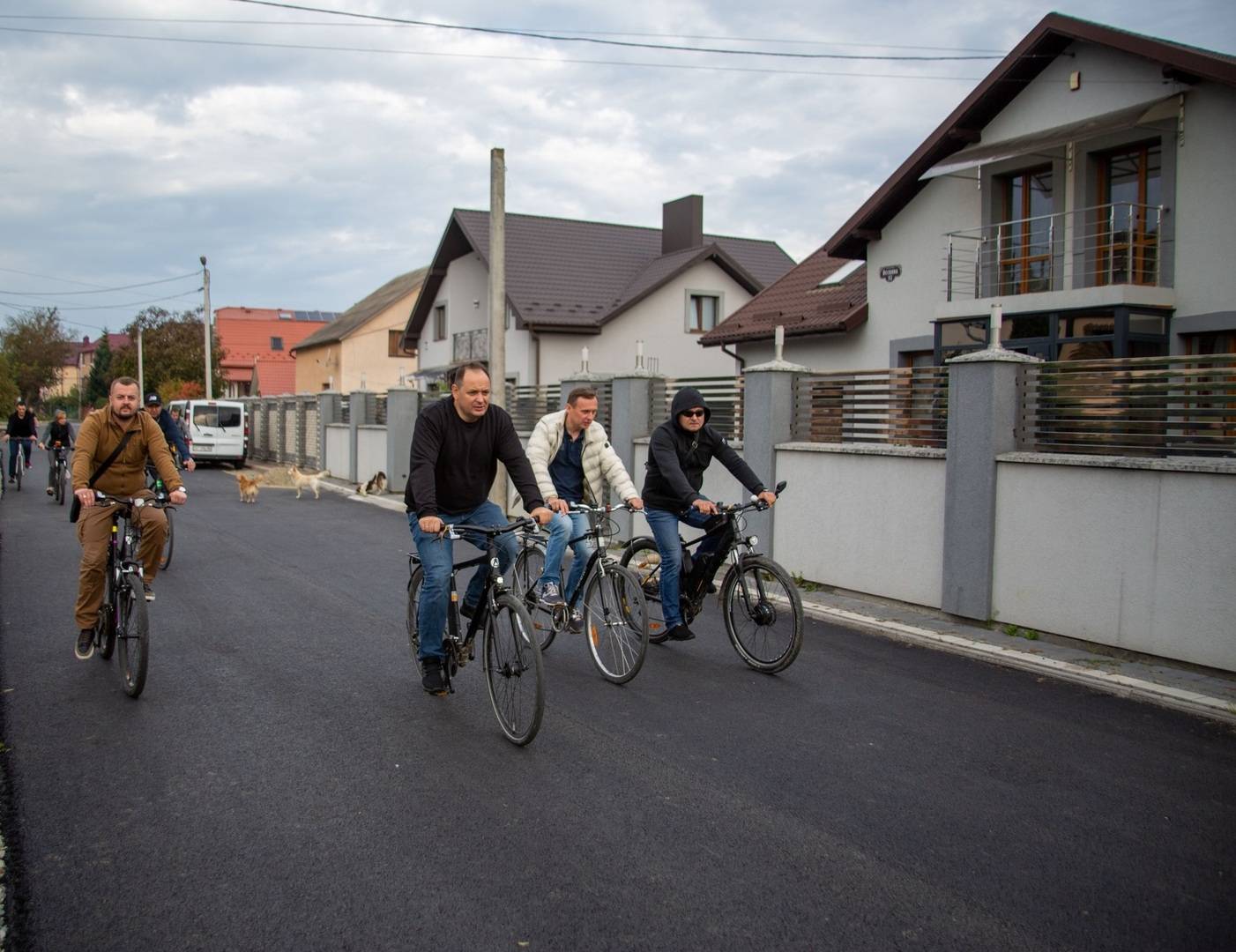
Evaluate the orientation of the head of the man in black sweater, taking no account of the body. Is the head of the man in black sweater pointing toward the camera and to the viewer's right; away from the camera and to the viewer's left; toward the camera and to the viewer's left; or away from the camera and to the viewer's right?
toward the camera and to the viewer's right

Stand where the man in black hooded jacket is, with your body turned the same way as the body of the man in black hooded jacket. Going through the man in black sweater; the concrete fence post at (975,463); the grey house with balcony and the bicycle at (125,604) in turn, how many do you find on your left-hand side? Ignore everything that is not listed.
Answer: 2

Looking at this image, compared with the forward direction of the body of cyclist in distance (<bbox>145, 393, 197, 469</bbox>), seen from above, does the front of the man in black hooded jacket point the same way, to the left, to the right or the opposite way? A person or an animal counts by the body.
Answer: the same way

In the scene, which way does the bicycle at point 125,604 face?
toward the camera

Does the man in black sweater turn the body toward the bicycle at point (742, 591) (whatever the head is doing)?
no

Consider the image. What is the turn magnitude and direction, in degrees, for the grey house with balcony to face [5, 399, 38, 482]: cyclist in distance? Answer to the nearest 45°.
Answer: approximately 45° to its right

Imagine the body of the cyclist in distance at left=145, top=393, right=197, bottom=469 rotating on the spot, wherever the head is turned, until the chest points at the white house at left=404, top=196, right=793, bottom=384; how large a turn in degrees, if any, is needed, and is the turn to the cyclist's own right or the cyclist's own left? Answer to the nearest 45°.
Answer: approximately 135° to the cyclist's own left

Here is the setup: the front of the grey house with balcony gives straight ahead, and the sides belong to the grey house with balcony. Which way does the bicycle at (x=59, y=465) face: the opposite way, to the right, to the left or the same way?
to the left

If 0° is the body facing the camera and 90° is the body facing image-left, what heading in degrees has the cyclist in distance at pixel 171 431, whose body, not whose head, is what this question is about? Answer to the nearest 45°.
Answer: approximately 0°

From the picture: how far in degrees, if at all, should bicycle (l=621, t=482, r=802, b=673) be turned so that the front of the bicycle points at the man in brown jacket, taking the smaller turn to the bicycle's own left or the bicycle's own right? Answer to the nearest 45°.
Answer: approximately 135° to the bicycle's own right

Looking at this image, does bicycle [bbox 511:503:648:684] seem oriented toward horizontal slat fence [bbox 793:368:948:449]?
no

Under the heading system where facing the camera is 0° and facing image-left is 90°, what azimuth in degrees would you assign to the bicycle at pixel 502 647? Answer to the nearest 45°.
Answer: approximately 315°

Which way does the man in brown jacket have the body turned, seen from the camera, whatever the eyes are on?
toward the camera

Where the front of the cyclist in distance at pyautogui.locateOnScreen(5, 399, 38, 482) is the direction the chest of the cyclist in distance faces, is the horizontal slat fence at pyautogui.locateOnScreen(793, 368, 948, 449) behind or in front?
in front

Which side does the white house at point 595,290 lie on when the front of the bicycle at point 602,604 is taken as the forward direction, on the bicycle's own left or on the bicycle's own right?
on the bicycle's own left

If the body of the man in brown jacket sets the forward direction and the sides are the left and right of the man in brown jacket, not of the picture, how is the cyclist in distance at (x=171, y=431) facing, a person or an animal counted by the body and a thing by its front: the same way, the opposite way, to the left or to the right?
the same way

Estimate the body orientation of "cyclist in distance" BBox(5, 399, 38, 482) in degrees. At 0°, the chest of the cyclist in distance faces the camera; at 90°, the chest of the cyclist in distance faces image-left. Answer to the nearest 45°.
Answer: approximately 0°
